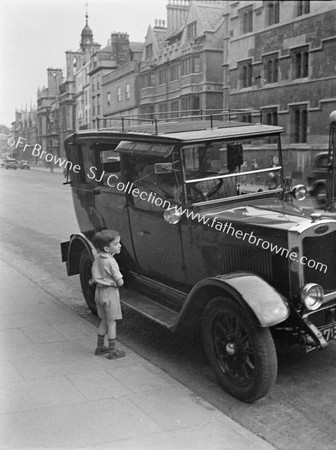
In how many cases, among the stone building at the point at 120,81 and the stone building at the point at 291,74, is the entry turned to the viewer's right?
0

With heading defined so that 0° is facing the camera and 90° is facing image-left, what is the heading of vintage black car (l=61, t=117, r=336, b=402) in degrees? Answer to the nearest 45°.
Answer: approximately 315°

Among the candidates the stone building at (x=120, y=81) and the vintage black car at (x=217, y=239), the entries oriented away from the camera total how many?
0

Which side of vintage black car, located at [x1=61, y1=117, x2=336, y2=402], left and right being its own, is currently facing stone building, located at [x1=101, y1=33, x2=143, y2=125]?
back

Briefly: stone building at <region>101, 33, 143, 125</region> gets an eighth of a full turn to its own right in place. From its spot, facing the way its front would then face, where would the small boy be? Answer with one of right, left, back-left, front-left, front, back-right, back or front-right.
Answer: left

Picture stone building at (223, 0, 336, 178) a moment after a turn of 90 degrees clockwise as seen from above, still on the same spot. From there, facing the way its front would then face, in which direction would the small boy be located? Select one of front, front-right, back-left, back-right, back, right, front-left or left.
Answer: back-left

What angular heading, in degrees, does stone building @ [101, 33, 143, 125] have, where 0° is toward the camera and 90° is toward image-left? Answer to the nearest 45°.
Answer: approximately 45°

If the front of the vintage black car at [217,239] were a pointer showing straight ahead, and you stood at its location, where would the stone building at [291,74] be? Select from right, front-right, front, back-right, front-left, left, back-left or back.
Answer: back-left

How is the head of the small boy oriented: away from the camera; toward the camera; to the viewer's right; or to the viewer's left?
to the viewer's right

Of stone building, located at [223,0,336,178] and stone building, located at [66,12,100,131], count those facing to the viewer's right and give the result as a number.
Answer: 0

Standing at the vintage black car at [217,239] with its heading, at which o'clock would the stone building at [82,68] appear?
The stone building is roughly at 6 o'clock from the vintage black car.

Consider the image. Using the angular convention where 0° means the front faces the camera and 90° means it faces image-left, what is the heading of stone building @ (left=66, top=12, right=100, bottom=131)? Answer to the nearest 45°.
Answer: approximately 45°
